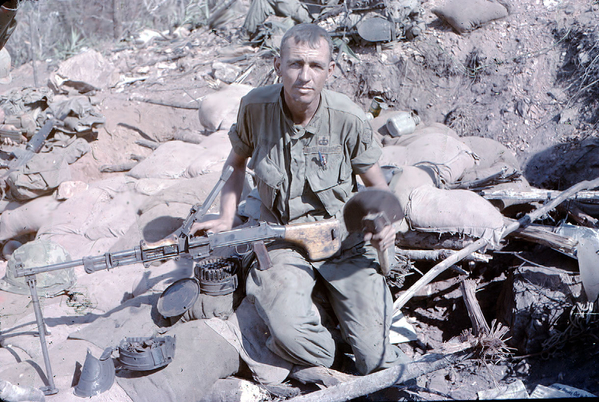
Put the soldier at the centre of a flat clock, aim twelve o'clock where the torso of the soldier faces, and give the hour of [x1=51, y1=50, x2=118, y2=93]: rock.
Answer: The rock is roughly at 5 o'clock from the soldier.

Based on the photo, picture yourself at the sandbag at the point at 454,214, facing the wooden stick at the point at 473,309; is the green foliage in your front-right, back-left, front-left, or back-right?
back-right

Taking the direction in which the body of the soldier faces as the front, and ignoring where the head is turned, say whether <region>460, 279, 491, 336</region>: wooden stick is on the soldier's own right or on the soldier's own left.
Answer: on the soldier's own left

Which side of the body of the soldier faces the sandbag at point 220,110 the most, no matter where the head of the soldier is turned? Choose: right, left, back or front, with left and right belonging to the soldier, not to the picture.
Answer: back

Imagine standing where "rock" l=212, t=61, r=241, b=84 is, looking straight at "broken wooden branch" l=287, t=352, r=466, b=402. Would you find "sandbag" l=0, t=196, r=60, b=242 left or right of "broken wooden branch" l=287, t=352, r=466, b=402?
right

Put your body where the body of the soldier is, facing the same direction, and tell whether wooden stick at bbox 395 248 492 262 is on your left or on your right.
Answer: on your left

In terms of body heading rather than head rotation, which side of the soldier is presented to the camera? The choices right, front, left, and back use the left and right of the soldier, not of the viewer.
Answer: front

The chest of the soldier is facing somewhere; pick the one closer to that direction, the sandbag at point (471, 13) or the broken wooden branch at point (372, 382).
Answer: the broken wooden branch

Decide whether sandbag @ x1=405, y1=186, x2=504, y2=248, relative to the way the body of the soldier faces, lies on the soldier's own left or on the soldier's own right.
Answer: on the soldier's own left
